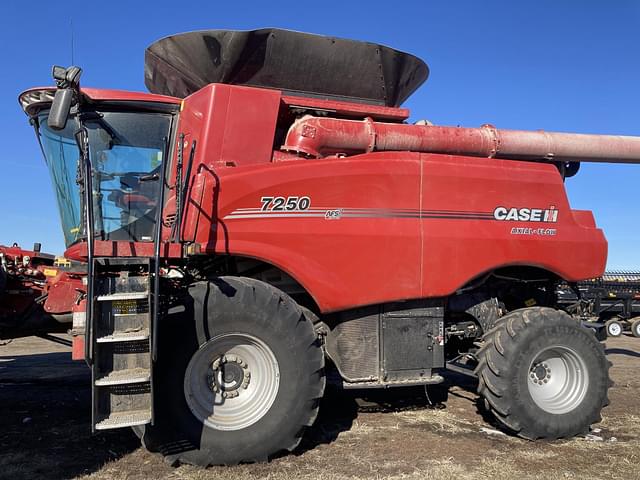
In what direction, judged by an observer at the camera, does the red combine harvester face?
facing to the left of the viewer

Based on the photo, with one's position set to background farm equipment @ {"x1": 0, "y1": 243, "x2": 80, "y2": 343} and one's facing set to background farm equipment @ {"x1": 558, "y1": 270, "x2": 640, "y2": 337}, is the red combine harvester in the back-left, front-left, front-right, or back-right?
front-right

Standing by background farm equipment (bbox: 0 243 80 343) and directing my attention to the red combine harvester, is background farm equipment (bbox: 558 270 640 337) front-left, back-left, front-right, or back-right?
front-left

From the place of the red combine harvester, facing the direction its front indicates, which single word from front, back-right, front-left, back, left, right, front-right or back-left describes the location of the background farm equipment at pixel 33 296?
front

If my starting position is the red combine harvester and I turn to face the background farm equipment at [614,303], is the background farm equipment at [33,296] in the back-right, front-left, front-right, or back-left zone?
back-left

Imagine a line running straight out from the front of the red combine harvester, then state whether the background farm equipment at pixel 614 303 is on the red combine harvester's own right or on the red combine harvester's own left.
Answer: on the red combine harvester's own right
